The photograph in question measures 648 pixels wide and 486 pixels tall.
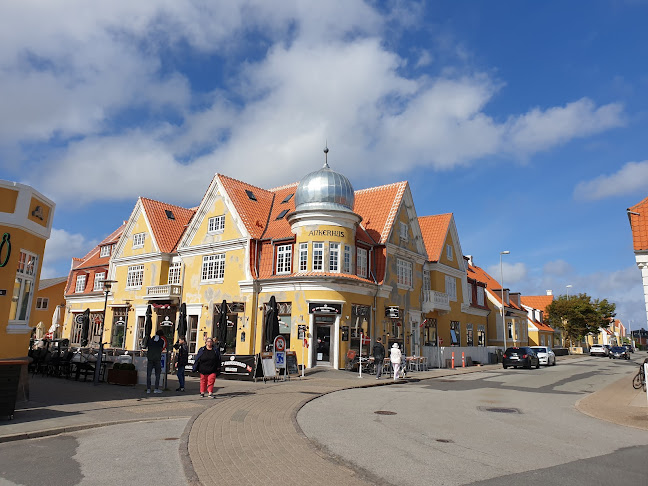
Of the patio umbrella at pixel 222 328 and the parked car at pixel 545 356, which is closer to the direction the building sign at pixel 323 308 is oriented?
the patio umbrella

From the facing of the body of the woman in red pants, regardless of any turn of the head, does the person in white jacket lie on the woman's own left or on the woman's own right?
on the woman's own left

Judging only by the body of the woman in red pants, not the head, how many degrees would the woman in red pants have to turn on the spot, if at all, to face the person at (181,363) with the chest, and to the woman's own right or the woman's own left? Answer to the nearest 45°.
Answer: approximately 135° to the woman's own right

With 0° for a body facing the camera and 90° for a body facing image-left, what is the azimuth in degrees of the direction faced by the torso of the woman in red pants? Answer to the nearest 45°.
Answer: approximately 0°

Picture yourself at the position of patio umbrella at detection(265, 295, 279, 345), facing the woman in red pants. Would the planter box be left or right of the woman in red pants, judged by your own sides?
right
